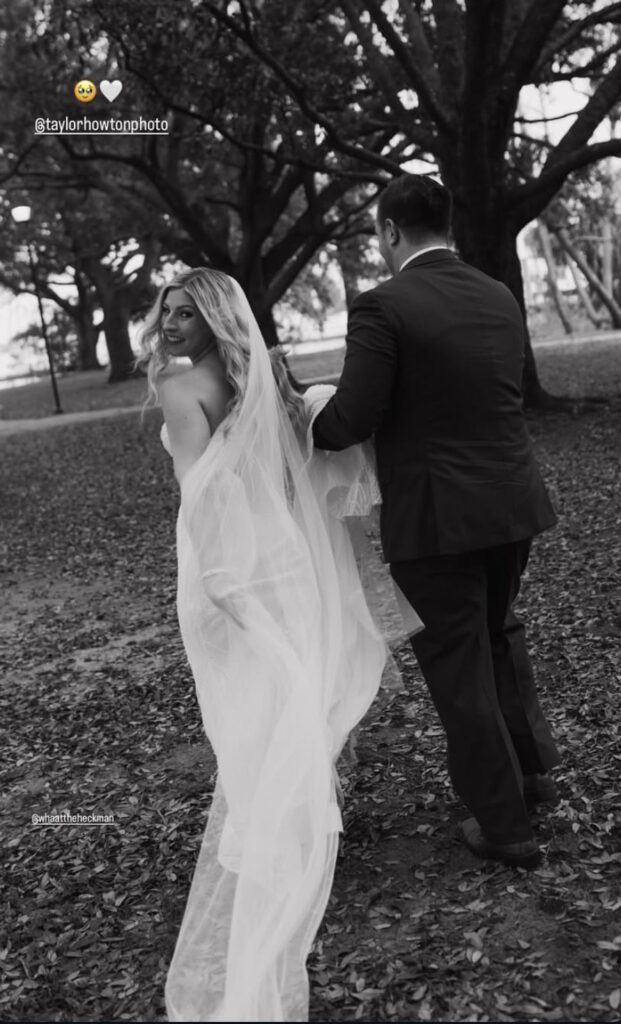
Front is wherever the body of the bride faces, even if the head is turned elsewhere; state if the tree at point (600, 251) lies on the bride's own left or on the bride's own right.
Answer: on the bride's own right

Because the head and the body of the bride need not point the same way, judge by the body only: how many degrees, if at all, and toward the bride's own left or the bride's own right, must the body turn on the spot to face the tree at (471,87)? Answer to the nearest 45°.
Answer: approximately 45° to the bride's own right

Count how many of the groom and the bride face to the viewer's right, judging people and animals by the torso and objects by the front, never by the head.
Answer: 0

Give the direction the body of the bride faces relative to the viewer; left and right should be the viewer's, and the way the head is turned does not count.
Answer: facing away from the viewer and to the left of the viewer

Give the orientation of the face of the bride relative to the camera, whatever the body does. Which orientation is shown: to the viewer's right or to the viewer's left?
to the viewer's left

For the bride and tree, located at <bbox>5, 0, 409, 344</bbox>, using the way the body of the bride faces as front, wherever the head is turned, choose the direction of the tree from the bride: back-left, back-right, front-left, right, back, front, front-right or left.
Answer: front-right

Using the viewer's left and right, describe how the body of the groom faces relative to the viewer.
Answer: facing away from the viewer and to the left of the viewer
